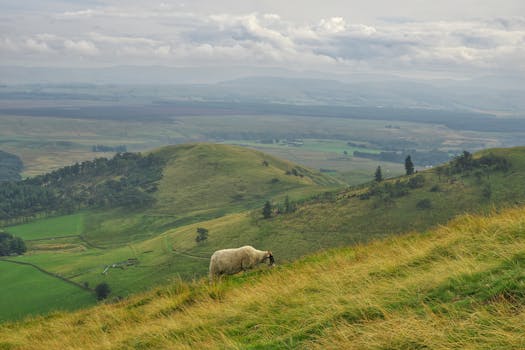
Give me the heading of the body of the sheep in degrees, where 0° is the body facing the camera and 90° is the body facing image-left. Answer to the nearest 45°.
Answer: approximately 270°
